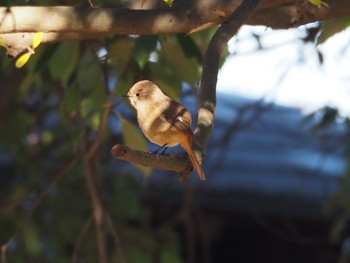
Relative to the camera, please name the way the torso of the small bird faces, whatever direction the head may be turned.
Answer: to the viewer's left

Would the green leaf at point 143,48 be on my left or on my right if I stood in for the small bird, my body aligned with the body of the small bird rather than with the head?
on my right

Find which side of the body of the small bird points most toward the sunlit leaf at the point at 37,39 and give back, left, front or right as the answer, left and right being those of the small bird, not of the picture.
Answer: front

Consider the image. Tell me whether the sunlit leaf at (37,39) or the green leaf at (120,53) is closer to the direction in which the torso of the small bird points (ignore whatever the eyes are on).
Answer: the sunlit leaf

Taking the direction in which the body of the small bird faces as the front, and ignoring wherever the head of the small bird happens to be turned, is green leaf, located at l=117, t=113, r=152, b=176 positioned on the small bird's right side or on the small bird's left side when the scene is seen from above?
on the small bird's right side

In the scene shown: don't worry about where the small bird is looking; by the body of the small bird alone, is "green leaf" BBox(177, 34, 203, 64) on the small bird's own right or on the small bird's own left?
on the small bird's own right
